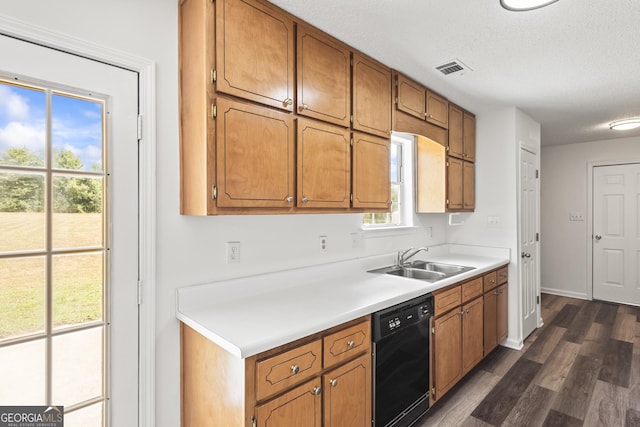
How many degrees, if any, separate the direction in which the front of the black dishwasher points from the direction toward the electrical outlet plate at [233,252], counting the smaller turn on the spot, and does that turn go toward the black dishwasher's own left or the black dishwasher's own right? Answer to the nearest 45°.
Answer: approximately 135° to the black dishwasher's own right

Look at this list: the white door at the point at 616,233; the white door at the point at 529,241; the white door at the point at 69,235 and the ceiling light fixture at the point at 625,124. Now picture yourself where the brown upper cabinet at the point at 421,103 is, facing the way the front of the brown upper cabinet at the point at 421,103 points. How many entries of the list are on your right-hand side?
1

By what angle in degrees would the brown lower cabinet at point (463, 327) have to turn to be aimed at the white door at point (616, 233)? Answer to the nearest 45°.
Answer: approximately 90° to its left

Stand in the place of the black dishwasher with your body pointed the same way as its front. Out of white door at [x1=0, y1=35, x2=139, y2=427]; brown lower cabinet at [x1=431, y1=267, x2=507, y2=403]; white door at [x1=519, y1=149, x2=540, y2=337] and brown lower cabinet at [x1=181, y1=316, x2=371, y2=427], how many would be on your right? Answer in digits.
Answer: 2

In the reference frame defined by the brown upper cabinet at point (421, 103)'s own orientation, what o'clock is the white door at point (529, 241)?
The white door is roughly at 9 o'clock from the brown upper cabinet.

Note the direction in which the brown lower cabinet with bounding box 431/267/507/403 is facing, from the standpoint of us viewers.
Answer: facing the viewer and to the right of the viewer

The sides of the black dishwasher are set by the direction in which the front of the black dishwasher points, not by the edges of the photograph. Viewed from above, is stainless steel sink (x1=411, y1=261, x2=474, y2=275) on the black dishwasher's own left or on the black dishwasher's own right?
on the black dishwasher's own left

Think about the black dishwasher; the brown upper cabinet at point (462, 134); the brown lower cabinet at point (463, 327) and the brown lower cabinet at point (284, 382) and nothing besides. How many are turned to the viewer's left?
0

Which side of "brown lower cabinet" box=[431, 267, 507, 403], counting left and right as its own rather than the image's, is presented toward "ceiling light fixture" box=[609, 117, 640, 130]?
left

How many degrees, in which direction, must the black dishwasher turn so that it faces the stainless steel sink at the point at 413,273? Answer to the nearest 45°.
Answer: approximately 135° to its left
